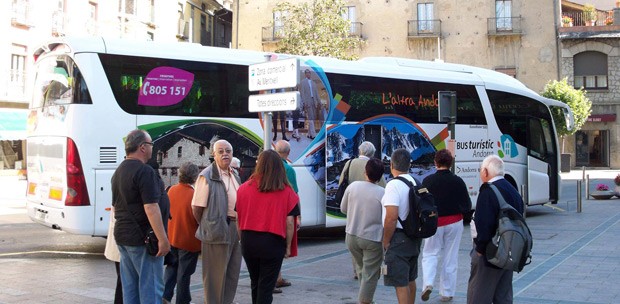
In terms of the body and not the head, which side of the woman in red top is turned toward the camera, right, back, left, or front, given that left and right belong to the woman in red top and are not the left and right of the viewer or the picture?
back

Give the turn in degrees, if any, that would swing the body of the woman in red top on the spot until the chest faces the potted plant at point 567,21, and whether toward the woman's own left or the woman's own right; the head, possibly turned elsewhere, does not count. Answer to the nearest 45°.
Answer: approximately 45° to the woman's own right

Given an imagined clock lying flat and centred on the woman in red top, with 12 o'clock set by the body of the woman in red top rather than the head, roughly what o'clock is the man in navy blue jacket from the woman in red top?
The man in navy blue jacket is roughly at 3 o'clock from the woman in red top.

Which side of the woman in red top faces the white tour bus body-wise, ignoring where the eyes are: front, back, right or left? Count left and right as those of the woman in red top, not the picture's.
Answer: front

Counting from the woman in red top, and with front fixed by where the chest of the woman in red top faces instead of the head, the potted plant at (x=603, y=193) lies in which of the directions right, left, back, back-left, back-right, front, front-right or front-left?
front-right

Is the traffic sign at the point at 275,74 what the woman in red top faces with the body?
yes

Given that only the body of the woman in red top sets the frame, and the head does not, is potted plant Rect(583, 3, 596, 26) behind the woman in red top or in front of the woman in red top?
in front

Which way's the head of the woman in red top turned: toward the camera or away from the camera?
away from the camera

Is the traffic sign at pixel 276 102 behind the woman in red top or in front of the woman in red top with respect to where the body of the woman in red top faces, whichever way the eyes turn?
in front
